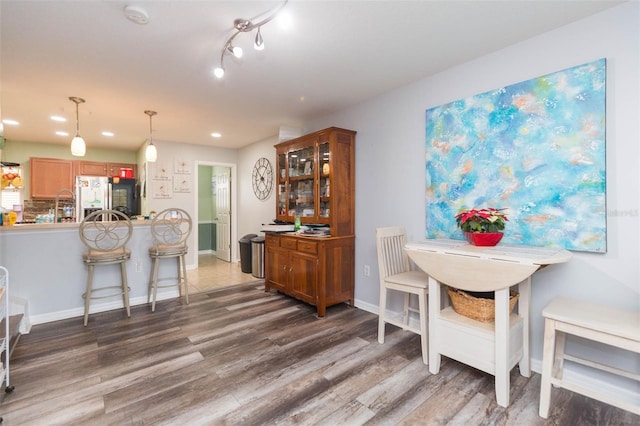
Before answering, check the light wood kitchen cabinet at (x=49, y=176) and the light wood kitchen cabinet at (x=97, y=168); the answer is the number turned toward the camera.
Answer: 2

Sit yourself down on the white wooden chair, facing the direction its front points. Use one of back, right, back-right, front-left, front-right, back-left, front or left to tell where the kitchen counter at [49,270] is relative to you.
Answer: back-right

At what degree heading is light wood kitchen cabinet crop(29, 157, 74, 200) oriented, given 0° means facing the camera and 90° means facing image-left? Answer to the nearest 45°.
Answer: approximately 0°

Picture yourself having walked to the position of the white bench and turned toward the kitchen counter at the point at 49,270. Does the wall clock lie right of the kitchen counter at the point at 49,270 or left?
right

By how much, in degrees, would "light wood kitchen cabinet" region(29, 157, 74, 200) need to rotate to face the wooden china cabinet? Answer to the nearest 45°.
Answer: approximately 45° to its left

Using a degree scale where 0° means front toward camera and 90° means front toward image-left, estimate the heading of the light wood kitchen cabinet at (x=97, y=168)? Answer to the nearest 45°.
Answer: approximately 0°

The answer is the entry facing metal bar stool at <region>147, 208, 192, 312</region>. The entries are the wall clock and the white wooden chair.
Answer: the wall clock

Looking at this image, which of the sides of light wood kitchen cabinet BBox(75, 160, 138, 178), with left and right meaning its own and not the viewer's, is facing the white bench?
front

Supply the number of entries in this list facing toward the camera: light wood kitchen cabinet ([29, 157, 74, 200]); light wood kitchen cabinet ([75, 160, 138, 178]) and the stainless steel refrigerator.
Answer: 3

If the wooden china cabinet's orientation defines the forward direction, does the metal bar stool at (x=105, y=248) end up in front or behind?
in front

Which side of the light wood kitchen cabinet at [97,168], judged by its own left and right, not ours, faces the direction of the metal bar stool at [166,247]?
front

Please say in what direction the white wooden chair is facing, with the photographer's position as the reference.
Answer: facing the viewer and to the right of the viewer

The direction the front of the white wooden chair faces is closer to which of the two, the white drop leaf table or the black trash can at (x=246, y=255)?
the white drop leaf table
